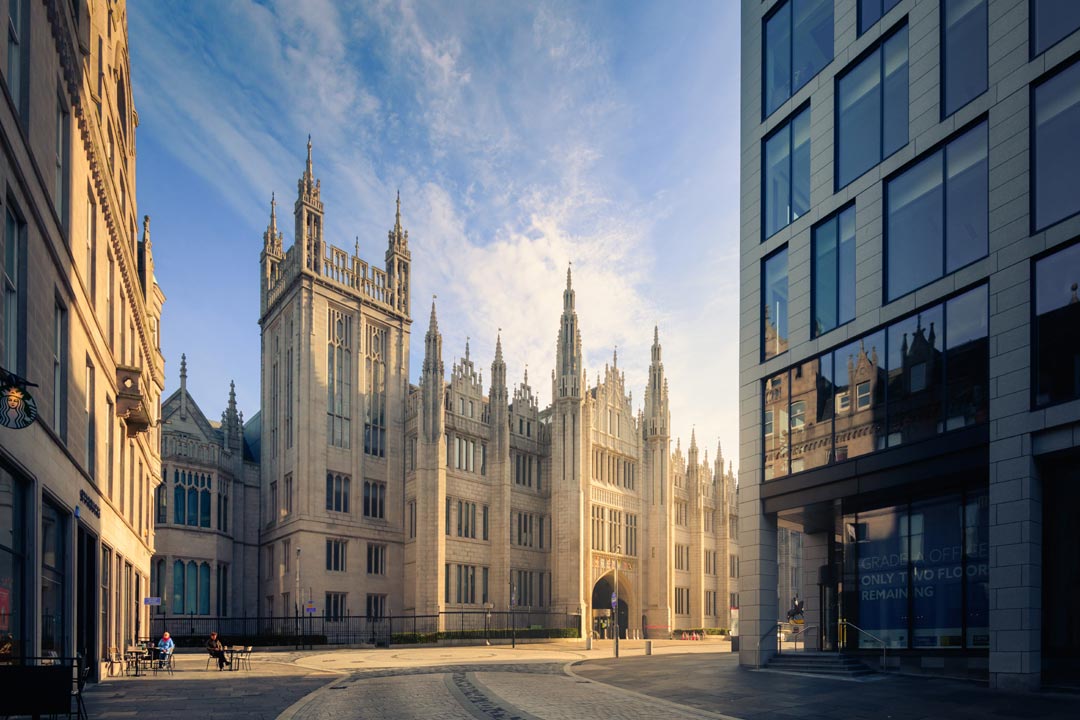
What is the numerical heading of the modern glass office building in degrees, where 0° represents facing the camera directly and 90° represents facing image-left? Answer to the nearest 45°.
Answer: approximately 45°

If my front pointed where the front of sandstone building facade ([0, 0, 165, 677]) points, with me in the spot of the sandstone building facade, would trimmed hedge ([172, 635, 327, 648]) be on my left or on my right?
on my left

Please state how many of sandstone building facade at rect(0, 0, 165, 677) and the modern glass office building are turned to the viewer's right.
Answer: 1

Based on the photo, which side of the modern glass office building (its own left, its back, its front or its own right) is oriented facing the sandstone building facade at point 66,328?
front

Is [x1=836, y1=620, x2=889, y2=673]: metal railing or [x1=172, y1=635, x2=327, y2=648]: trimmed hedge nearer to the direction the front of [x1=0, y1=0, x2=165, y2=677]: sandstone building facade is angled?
the metal railing

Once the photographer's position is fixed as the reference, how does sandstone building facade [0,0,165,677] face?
facing to the right of the viewer

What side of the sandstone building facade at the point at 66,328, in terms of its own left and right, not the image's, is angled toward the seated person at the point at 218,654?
left

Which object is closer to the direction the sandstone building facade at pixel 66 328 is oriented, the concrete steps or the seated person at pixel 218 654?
the concrete steps
